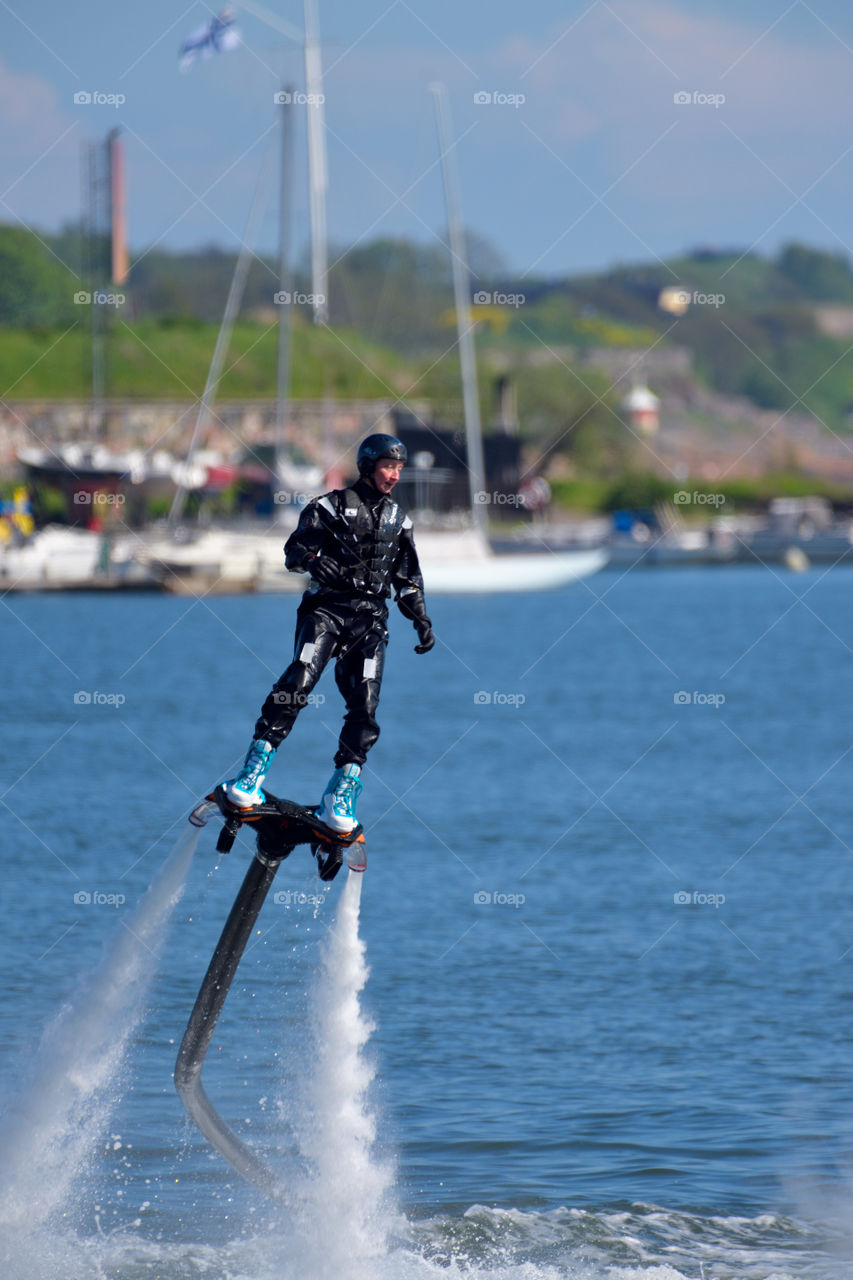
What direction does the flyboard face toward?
toward the camera

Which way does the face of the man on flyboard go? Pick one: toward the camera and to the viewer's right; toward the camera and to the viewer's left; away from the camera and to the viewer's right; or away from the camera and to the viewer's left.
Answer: toward the camera and to the viewer's right
